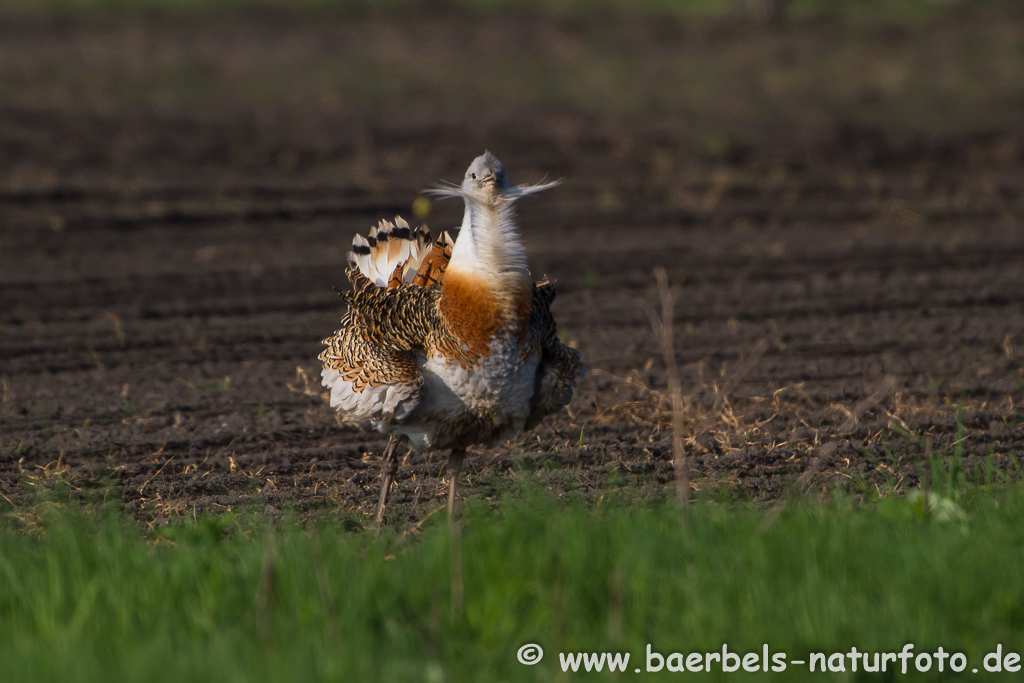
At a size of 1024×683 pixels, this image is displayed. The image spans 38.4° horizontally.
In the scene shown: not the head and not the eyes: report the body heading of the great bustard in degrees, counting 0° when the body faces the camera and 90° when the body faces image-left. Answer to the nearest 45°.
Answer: approximately 315°
